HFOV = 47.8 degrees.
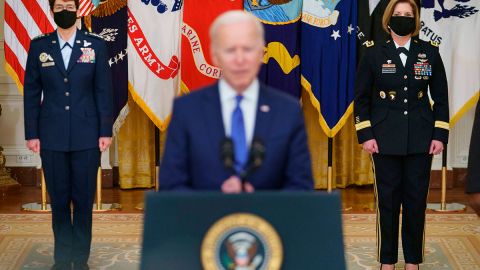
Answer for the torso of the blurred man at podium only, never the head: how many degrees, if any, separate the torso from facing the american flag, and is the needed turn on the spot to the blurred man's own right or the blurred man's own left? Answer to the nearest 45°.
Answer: approximately 135° to the blurred man's own right

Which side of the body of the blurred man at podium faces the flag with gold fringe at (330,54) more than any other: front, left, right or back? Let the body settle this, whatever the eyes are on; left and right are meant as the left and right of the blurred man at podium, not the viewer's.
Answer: back

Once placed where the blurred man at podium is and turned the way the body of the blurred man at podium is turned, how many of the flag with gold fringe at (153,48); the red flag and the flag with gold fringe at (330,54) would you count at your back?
3

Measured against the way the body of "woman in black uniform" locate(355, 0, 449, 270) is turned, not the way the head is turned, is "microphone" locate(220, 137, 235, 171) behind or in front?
in front

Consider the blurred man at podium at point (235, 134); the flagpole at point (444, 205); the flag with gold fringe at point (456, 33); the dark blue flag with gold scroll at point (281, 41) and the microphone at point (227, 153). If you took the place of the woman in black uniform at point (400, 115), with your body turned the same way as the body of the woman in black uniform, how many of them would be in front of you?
2

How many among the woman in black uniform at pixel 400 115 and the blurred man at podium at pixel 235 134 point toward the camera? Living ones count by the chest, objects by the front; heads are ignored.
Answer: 2

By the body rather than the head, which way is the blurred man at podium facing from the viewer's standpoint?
toward the camera

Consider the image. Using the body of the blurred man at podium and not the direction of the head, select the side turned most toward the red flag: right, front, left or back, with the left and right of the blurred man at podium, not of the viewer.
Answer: back

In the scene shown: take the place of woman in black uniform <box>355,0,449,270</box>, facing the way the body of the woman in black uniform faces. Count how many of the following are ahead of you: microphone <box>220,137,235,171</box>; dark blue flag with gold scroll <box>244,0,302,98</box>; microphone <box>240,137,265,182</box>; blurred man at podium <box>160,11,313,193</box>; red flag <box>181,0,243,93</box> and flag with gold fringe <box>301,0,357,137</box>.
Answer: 3
